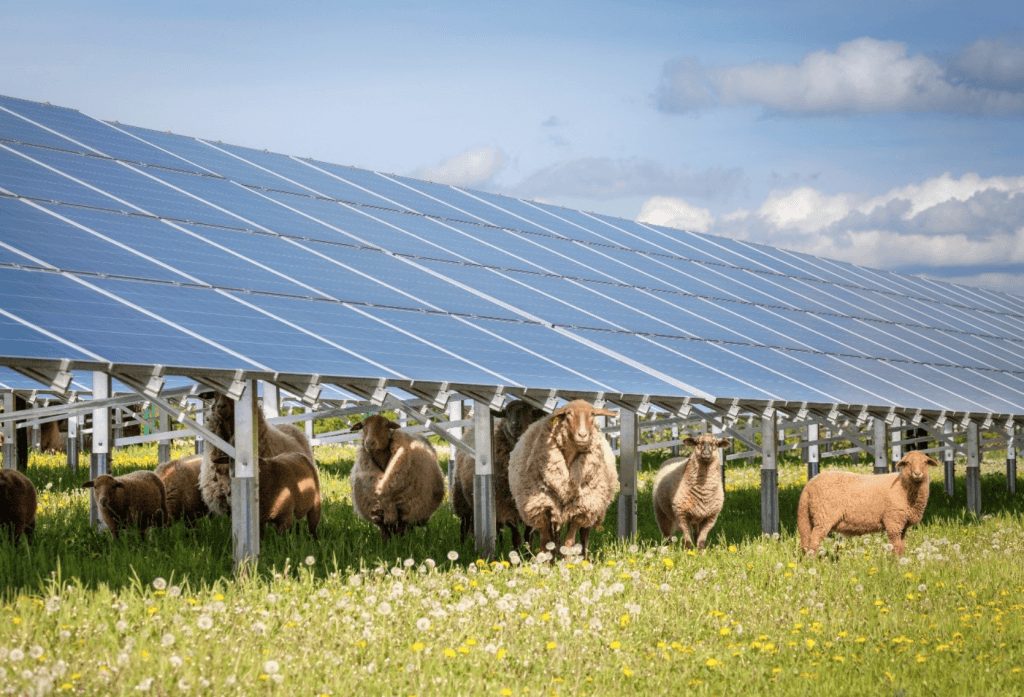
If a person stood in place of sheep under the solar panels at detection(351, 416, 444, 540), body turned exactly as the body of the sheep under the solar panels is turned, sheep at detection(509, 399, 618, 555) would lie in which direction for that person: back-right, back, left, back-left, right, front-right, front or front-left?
left

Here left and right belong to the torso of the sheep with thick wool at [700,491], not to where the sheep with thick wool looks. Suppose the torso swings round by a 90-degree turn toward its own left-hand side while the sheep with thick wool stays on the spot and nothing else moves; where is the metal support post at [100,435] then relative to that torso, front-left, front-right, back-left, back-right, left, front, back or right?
back-left

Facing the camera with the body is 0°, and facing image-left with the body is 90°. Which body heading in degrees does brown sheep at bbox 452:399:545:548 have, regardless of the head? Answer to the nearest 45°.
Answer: approximately 315°

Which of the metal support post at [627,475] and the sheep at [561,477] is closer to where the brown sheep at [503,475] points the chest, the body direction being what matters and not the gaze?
the sheep

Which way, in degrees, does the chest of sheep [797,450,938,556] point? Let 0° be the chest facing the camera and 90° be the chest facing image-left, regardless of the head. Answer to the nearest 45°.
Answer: approximately 270°

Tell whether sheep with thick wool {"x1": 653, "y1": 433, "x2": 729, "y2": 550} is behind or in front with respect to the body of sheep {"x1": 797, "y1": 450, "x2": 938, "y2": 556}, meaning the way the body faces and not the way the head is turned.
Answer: behind

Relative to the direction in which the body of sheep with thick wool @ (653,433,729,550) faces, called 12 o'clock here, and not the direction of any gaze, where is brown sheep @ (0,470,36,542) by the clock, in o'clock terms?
The brown sheep is roughly at 4 o'clock from the sheep with thick wool.
